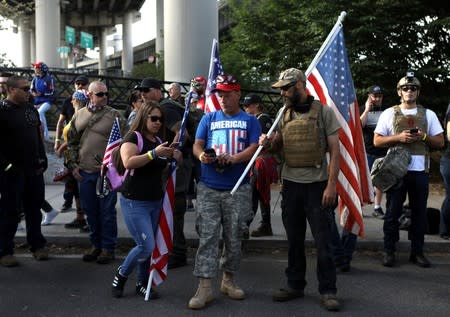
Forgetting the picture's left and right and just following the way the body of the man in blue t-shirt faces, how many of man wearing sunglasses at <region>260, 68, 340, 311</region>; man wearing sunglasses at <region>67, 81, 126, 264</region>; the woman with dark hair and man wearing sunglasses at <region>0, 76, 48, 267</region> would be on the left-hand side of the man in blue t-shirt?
1

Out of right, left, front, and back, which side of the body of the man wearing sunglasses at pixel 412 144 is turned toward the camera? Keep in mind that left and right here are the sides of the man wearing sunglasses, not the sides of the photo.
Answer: front

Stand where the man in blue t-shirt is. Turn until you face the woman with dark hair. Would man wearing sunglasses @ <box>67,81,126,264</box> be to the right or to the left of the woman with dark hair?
right

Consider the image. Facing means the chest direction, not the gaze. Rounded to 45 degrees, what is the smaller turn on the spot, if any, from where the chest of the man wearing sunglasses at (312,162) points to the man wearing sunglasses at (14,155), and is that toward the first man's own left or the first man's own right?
approximately 45° to the first man's own right

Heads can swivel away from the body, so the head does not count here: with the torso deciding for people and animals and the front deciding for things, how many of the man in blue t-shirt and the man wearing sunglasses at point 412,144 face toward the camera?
2

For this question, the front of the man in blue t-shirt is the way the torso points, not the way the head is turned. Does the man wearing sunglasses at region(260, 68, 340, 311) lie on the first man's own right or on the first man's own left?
on the first man's own left

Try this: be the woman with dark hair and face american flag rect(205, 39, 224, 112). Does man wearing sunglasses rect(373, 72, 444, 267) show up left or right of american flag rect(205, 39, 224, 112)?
right

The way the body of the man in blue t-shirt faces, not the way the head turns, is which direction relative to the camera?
toward the camera

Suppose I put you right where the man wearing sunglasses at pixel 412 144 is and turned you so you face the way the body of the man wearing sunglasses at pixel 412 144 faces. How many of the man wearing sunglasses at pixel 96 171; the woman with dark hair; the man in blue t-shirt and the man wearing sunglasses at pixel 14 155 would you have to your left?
0

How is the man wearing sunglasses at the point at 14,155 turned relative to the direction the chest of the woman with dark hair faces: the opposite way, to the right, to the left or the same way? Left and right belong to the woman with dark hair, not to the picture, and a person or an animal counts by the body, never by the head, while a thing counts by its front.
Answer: the same way

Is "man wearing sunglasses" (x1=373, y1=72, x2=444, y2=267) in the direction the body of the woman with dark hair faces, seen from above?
no

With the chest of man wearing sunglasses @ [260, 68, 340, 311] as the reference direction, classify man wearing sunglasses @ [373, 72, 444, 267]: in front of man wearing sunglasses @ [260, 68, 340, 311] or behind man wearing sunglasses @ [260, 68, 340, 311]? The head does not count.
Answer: behind

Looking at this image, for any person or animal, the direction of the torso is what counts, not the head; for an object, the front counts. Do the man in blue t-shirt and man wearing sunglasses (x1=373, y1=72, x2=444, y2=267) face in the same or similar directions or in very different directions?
same or similar directions

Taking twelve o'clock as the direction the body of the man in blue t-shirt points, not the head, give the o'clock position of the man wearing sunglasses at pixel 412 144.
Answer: The man wearing sunglasses is roughly at 8 o'clock from the man in blue t-shirt.

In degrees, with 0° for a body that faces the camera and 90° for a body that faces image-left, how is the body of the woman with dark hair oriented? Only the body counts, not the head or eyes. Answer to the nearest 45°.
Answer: approximately 315°

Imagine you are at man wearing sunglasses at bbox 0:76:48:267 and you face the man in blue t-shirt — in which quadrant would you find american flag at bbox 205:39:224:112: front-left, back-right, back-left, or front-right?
front-left

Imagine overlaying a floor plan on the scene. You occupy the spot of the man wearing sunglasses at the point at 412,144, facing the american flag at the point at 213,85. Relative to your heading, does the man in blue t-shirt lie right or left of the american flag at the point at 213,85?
left

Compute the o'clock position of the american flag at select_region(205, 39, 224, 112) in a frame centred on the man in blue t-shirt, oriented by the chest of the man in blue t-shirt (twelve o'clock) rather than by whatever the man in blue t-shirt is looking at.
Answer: The american flag is roughly at 6 o'clock from the man in blue t-shirt.

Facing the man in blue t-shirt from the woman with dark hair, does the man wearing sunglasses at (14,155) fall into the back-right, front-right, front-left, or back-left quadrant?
back-left

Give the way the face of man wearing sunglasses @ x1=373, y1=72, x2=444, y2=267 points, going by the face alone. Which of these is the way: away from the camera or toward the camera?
toward the camera

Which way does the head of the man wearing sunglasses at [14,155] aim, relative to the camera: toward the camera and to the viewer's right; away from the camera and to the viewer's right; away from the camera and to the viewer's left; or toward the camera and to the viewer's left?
toward the camera and to the viewer's right
